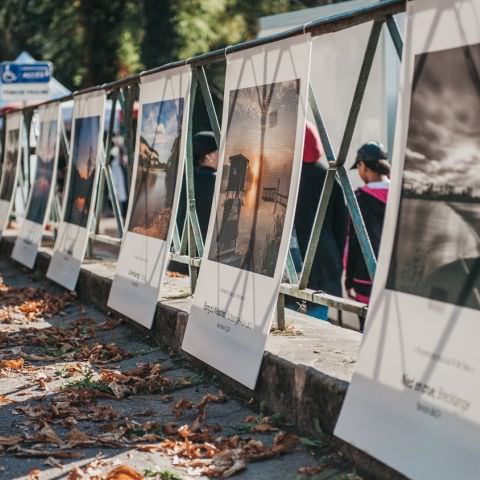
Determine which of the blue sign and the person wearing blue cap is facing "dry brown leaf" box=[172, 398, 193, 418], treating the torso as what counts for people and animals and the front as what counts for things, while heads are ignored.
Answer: the blue sign

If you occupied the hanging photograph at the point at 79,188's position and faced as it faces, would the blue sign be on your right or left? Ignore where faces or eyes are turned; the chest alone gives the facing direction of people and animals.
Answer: on your right

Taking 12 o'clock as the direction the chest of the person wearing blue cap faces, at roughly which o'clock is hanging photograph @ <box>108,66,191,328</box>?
The hanging photograph is roughly at 10 o'clock from the person wearing blue cap.

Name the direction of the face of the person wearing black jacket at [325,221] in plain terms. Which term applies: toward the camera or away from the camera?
away from the camera

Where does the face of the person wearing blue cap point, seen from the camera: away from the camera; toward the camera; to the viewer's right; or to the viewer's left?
to the viewer's left

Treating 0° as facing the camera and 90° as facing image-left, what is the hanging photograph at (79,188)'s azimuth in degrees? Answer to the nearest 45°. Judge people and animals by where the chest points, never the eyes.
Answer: approximately 45°

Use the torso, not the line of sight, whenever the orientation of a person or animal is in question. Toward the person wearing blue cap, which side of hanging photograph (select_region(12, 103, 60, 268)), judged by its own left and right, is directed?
left

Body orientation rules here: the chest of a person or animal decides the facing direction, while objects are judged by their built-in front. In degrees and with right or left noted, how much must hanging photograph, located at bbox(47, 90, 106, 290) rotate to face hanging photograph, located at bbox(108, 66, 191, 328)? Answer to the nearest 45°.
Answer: approximately 45° to its left

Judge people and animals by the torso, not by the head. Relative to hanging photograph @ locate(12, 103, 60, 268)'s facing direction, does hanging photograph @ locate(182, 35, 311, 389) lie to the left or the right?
on its left
